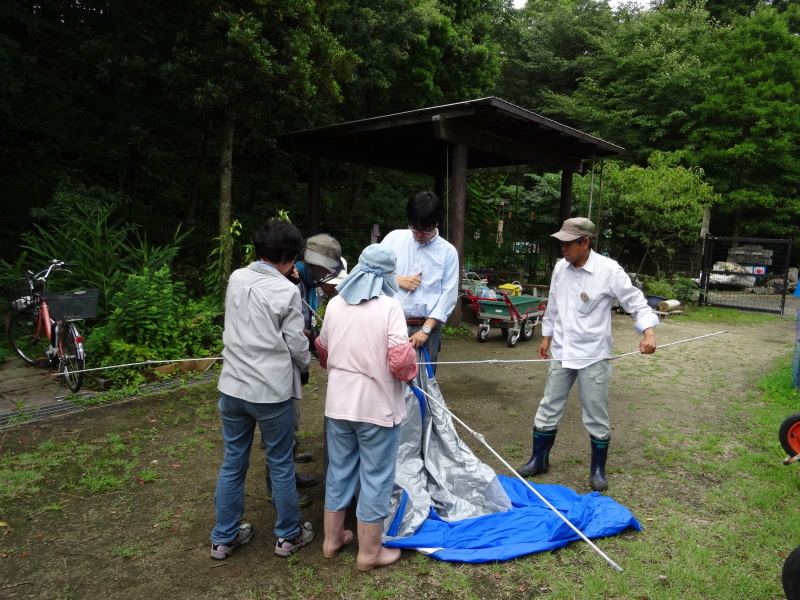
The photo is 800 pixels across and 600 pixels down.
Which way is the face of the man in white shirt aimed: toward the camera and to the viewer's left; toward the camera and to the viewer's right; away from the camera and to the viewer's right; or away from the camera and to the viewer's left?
toward the camera and to the viewer's left

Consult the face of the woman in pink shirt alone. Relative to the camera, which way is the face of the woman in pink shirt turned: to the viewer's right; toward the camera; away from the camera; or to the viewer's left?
away from the camera

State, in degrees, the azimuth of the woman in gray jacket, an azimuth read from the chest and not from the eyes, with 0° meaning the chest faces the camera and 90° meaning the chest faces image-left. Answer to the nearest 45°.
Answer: approximately 225°

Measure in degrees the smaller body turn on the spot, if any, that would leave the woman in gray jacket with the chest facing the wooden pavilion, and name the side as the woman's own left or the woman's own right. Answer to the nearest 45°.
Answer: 0° — they already face it

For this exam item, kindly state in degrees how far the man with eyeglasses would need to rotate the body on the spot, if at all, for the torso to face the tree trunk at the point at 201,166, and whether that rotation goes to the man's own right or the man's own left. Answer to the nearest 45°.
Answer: approximately 90° to the man's own right

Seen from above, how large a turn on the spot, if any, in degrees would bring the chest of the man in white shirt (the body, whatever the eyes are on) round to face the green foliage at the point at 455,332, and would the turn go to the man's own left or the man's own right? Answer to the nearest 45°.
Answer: approximately 90° to the man's own right

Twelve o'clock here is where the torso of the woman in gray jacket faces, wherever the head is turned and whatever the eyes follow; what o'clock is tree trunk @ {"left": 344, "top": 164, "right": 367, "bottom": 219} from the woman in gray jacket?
The tree trunk is roughly at 11 o'clock from the woman in gray jacket.

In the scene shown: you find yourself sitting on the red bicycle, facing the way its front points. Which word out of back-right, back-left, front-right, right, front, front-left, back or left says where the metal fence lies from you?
back-right

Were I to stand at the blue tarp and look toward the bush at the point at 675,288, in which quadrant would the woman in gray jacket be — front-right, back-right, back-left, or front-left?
back-left

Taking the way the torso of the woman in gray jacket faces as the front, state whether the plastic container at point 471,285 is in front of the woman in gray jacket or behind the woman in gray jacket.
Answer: in front

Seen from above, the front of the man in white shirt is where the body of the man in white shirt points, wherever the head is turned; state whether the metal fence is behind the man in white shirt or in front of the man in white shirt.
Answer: behind
